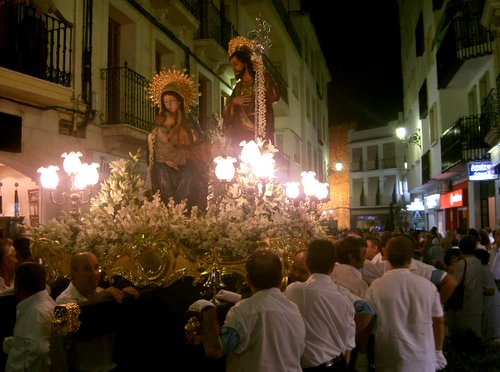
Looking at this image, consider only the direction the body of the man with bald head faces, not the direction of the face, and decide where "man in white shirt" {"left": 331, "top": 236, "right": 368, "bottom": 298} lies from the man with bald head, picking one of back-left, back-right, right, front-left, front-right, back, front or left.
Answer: front-left

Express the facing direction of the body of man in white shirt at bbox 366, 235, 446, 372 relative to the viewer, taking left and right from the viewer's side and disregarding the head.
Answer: facing away from the viewer

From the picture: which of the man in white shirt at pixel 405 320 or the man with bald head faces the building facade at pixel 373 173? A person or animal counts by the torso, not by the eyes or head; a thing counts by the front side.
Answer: the man in white shirt

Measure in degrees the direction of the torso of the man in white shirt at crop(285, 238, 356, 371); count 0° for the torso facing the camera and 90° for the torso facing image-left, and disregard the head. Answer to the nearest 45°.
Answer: approximately 180°

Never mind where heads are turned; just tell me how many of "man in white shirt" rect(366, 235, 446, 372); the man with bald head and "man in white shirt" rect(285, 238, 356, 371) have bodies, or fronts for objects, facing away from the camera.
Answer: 2

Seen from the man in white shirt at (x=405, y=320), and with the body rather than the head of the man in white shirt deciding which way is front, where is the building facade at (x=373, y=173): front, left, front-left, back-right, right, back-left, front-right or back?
front

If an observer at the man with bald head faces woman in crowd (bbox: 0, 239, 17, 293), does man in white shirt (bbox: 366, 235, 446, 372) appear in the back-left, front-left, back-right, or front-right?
back-right

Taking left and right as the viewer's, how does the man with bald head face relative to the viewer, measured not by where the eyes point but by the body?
facing the viewer and to the right of the viewer

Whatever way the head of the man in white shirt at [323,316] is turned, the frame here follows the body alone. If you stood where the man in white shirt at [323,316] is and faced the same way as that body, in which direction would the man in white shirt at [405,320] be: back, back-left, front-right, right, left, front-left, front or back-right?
front-right

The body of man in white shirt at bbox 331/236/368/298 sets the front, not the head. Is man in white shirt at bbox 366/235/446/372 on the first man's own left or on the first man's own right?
on the first man's own right

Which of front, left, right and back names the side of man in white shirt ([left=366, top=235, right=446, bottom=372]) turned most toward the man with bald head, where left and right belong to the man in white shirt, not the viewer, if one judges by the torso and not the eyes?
left

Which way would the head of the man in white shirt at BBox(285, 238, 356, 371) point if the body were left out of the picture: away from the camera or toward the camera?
away from the camera

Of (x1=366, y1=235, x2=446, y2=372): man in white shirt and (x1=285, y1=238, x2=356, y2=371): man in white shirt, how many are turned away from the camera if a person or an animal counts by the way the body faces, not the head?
2

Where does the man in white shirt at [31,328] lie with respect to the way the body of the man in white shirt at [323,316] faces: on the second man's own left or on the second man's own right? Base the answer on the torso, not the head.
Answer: on the second man's own left

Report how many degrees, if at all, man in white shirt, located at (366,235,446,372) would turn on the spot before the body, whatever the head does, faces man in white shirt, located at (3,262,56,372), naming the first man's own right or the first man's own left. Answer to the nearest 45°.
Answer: approximately 135° to the first man's own left

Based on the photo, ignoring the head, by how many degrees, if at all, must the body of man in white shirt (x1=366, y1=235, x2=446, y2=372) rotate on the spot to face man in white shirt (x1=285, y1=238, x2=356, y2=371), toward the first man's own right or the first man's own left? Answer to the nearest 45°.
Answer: approximately 135° to the first man's own left

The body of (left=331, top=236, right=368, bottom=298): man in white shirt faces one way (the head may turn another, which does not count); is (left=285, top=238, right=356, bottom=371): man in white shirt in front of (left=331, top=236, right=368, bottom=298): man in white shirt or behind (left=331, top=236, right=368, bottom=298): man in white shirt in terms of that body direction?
behind
